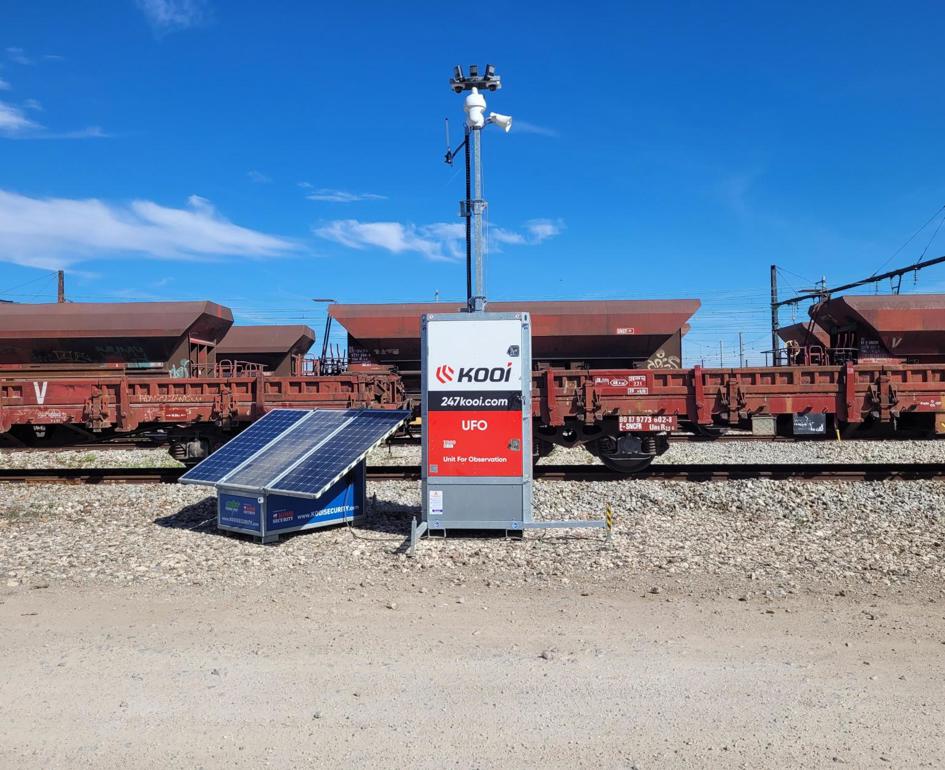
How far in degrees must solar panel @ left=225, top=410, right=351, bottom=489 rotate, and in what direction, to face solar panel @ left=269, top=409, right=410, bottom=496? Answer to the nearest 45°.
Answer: approximately 90° to its left

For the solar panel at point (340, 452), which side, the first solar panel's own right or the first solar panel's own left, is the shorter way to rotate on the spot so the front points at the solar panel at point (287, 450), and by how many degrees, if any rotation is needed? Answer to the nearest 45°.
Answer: approximately 90° to the first solar panel's own right

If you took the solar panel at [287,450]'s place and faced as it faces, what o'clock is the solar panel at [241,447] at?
the solar panel at [241,447] is roughly at 3 o'clock from the solar panel at [287,450].

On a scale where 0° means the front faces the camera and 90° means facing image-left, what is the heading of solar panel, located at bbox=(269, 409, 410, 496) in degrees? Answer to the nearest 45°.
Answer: approximately 45°

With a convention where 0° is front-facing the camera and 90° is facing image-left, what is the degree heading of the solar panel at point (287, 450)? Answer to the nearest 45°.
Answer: approximately 45°

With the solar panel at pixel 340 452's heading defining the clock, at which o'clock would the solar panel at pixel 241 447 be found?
the solar panel at pixel 241 447 is roughly at 3 o'clock from the solar panel at pixel 340 452.
